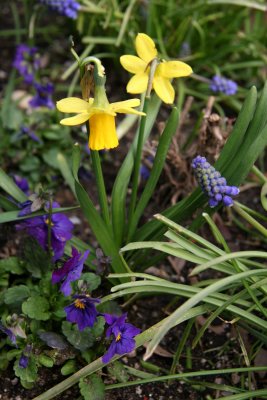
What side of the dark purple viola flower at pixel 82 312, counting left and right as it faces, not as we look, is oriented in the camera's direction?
front

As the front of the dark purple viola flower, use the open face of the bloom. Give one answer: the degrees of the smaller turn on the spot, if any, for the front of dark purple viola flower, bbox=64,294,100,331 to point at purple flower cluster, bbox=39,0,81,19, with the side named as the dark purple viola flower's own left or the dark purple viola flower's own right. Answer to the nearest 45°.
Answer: approximately 180°
